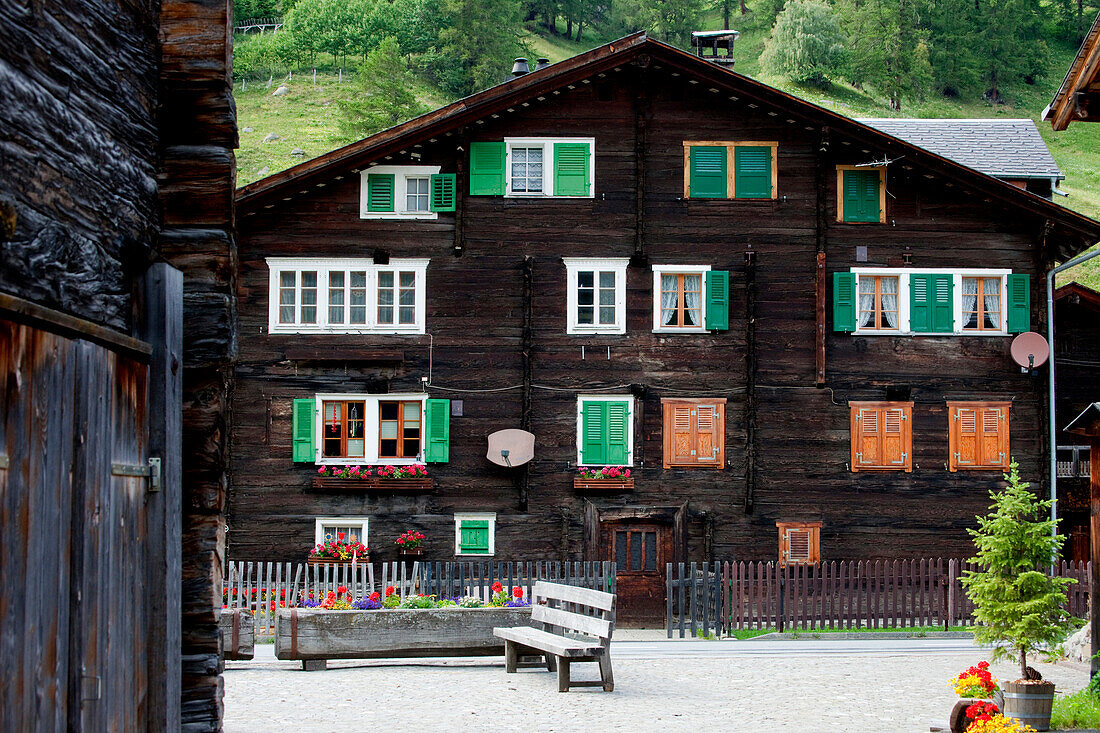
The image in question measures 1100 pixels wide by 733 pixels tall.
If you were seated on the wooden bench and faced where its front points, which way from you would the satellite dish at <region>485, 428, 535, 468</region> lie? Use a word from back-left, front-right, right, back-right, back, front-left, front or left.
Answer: back-right

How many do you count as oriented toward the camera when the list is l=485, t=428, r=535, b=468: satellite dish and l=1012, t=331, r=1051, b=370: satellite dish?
2

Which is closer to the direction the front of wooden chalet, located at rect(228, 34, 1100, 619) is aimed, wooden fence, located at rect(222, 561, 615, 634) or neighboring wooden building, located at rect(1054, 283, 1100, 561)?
the wooden fence

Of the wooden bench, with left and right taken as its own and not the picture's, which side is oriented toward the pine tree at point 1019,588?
left

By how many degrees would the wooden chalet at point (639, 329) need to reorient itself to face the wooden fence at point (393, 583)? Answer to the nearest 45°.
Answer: approximately 45° to its right

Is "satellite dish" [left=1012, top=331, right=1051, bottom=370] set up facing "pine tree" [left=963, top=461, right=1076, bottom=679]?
yes
